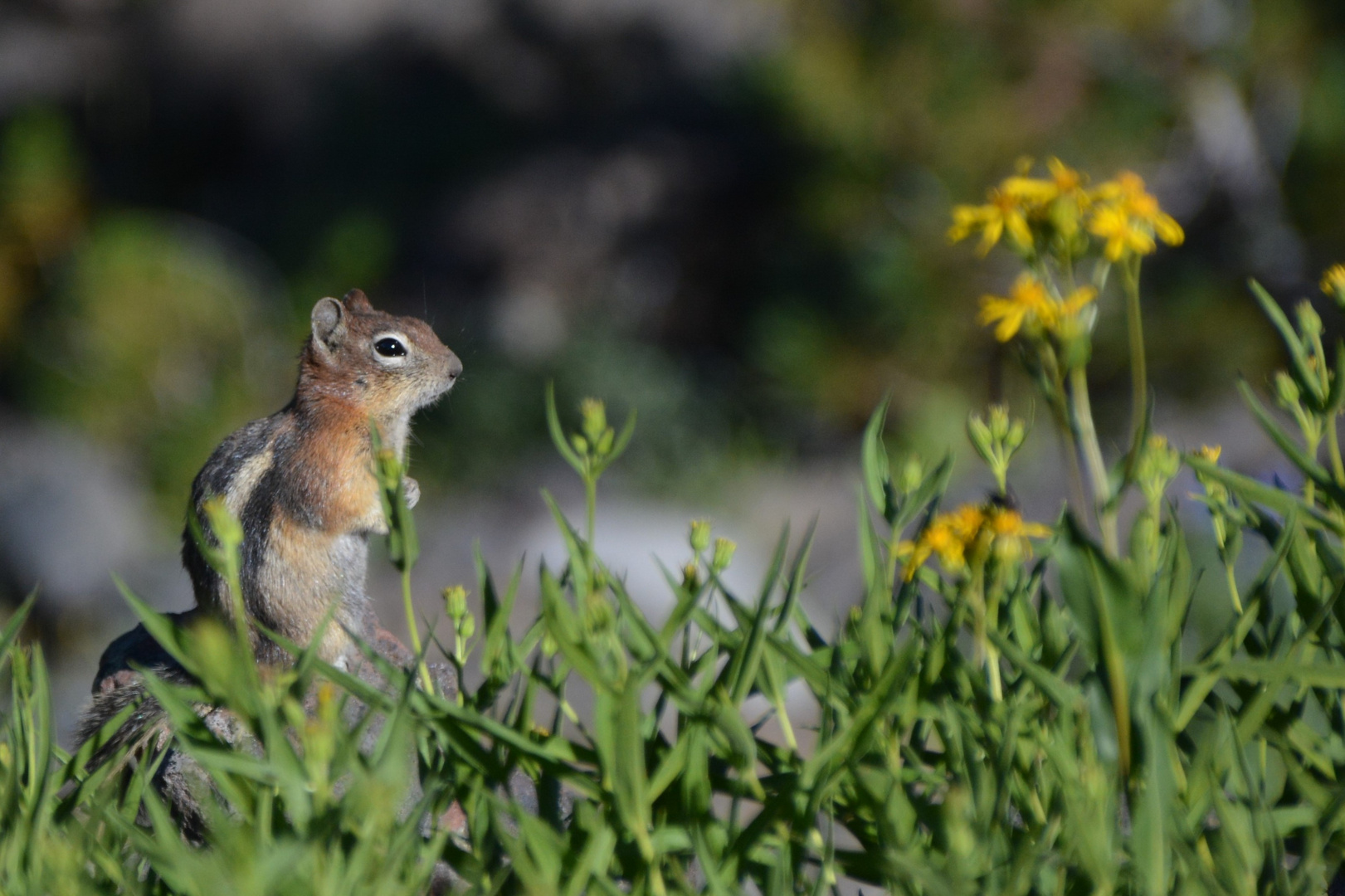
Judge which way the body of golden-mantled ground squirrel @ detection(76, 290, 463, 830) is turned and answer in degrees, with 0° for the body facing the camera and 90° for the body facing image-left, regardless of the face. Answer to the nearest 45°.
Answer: approximately 270°
